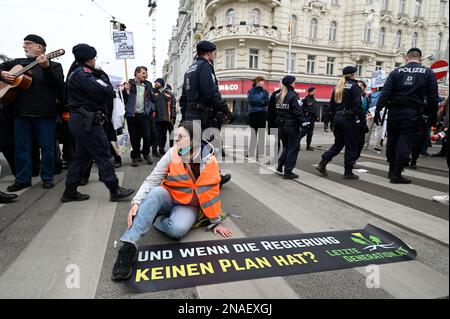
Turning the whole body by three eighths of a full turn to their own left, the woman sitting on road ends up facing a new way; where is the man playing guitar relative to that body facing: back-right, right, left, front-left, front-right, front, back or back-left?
back-left

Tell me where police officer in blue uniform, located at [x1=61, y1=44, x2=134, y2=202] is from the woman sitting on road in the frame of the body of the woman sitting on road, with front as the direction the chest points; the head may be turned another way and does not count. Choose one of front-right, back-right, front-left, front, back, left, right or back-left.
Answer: right

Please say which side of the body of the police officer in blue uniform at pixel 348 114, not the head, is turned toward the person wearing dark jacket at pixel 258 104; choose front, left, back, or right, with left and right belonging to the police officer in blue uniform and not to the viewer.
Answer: left

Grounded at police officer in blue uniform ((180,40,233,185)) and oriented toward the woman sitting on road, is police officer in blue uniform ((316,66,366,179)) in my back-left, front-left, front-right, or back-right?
back-left

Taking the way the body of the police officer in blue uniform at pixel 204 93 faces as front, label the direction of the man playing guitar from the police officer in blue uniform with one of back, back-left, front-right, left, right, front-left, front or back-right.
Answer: back-left

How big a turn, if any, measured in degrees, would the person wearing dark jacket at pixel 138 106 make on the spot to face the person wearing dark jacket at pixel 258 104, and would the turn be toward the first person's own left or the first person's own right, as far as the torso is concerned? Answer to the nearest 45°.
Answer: approximately 90° to the first person's own left

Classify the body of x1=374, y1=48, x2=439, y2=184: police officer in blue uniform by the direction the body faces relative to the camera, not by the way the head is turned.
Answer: away from the camera

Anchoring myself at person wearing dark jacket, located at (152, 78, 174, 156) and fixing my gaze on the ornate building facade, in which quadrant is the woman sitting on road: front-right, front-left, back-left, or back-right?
back-right

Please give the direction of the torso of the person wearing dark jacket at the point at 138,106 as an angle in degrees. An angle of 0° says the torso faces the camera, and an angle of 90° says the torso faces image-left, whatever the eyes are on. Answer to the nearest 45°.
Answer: approximately 0°

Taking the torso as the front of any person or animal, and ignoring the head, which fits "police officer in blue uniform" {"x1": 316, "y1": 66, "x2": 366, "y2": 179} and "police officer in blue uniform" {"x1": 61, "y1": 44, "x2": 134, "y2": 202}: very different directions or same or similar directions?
same or similar directions

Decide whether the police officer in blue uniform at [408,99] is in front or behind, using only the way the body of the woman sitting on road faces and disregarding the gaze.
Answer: behind

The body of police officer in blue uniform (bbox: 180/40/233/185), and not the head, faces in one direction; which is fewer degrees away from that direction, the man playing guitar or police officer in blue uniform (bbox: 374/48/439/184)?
the police officer in blue uniform

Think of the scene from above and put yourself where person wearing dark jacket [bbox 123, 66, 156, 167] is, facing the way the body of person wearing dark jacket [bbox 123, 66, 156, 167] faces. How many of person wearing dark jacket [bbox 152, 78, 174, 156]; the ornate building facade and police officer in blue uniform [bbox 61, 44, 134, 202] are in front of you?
1

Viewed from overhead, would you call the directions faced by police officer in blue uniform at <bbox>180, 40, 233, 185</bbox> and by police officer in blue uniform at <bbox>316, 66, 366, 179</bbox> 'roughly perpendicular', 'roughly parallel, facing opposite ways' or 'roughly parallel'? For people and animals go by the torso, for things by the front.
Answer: roughly parallel

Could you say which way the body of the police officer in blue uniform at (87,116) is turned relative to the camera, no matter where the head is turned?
to the viewer's right
